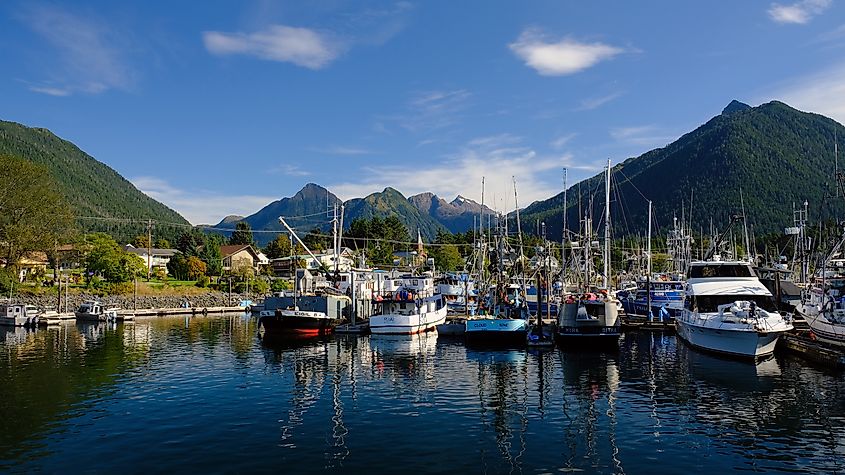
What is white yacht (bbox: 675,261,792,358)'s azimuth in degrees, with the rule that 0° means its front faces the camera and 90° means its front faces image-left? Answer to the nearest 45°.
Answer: approximately 315°

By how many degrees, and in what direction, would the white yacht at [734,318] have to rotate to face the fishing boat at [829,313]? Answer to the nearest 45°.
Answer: approximately 45° to its left
